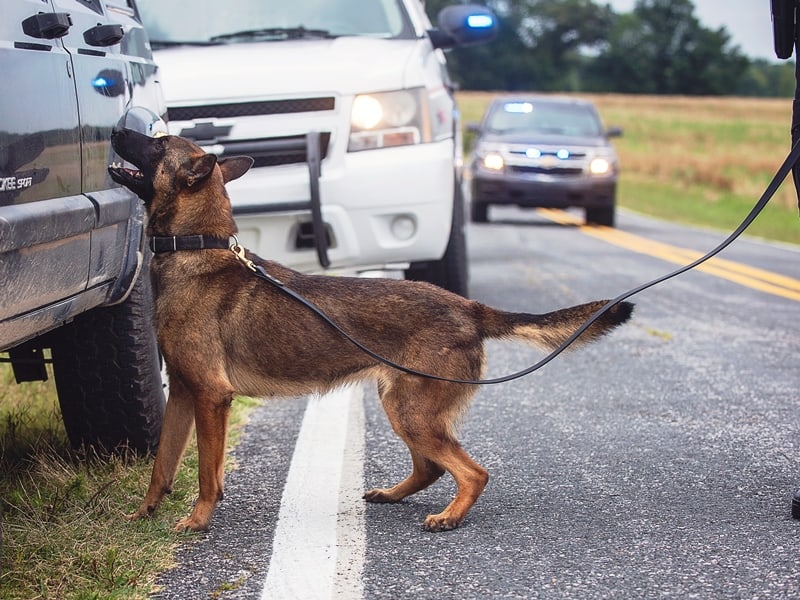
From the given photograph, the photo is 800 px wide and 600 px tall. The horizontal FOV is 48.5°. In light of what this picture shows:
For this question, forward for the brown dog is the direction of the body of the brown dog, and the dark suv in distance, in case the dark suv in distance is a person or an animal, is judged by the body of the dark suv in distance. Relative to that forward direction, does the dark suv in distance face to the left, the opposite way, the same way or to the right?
to the left

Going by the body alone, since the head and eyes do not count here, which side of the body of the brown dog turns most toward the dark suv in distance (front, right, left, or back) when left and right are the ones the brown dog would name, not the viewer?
right

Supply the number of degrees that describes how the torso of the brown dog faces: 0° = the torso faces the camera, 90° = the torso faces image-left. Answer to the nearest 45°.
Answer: approximately 90°

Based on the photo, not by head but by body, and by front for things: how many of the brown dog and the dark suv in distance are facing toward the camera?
1

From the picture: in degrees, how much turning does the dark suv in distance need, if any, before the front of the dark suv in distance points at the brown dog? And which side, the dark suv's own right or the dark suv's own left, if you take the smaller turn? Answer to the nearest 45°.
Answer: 0° — it already faces it

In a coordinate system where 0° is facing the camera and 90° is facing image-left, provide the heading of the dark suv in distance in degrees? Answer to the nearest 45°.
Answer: approximately 0°
